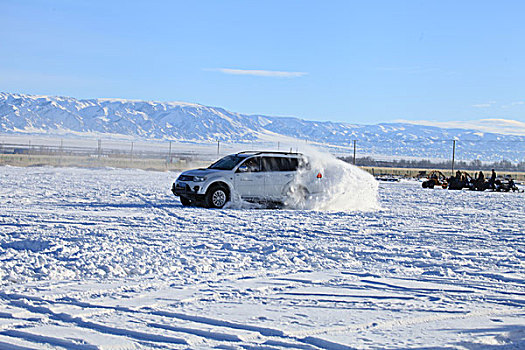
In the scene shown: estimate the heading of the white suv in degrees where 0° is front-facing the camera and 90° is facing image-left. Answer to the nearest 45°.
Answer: approximately 45°

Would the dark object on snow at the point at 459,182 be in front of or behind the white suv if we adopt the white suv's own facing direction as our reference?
behind
